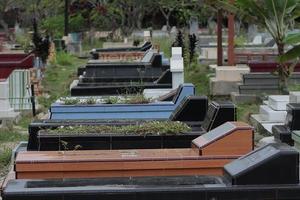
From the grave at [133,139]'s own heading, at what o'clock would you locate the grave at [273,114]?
the grave at [273,114] is roughly at 4 o'clock from the grave at [133,139].

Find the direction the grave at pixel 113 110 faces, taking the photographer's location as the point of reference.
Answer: facing to the left of the viewer

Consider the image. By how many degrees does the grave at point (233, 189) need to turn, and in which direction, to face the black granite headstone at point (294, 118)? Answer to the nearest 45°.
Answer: approximately 90° to its right

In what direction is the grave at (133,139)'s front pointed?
to the viewer's left

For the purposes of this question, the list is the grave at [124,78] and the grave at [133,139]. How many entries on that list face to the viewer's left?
2

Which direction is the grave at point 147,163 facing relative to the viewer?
to the viewer's left

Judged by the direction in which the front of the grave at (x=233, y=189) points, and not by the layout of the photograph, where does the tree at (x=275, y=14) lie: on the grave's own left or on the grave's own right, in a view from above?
on the grave's own right

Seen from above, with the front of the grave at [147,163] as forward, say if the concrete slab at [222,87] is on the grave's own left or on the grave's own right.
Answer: on the grave's own right

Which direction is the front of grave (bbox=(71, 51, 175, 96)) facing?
to the viewer's left

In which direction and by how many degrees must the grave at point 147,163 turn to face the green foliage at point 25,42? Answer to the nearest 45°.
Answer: approximately 90° to its right

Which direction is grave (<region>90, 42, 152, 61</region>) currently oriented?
to the viewer's left

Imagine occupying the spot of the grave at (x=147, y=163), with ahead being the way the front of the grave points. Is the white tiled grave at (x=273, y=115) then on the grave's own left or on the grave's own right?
on the grave's own right

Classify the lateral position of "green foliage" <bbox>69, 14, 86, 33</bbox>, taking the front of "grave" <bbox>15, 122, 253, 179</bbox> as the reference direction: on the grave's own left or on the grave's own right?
on the grave's own right

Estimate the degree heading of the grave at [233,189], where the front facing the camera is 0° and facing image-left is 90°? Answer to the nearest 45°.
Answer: approximately 90°
